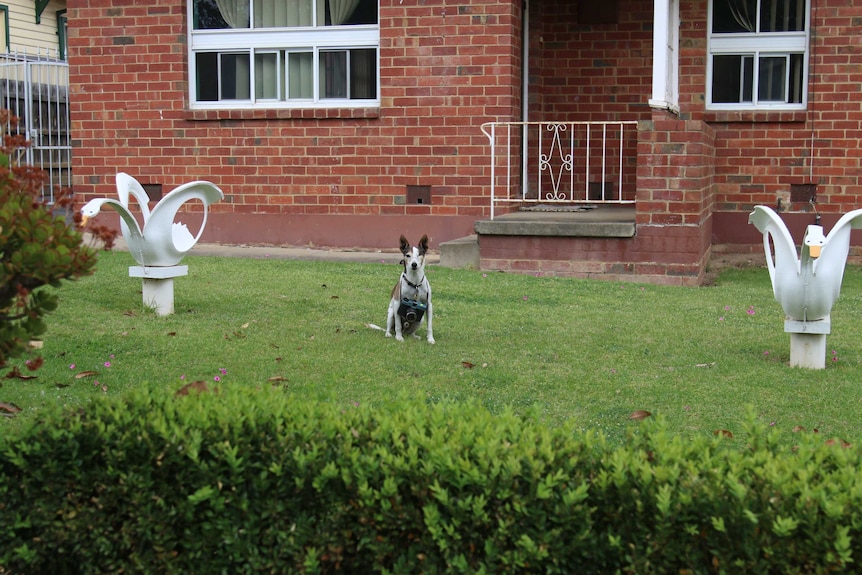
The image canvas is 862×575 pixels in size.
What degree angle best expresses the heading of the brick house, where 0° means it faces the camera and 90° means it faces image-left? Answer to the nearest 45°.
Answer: approximately 0°

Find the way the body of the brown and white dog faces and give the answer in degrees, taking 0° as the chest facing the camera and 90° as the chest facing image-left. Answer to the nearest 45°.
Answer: approximately 0°

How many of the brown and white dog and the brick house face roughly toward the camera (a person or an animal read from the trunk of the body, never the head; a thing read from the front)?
2

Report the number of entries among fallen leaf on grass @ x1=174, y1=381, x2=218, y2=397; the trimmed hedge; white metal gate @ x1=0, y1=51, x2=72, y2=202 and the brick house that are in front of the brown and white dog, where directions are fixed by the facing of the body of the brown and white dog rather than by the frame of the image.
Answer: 2

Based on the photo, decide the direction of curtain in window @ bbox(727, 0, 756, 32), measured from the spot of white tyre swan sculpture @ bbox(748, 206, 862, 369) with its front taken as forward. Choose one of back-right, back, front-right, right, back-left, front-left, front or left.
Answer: back

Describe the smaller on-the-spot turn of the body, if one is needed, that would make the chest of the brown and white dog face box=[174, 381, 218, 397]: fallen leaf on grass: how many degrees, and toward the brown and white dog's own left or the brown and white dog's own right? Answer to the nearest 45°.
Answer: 0° — it already faces it

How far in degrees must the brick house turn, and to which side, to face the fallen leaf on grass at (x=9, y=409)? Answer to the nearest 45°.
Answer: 0° — it already faces it
